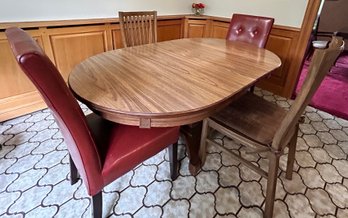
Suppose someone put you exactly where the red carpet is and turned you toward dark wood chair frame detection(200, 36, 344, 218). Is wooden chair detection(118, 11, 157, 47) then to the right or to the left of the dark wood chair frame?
right

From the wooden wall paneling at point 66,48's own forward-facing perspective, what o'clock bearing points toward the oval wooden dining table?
The oval wooden dining table is roughly at 11 o'clock from the wooden wall paneling.

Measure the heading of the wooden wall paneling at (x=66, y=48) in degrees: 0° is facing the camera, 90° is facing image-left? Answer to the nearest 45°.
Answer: approximately 0°

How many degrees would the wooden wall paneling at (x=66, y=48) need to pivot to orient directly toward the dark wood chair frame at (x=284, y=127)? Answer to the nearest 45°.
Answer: approximately 45° to its left

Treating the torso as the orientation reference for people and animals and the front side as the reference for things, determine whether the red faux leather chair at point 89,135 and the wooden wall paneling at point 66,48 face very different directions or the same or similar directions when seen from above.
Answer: very different directions

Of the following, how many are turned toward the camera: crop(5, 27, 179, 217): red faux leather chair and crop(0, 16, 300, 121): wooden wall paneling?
1

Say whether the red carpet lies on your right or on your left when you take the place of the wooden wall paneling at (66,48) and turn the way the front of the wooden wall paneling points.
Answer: on your left

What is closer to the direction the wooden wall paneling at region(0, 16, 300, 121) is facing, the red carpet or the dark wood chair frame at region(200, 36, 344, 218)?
the dark wood chair frame

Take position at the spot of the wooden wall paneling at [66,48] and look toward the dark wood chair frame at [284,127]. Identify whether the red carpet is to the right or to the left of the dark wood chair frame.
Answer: left

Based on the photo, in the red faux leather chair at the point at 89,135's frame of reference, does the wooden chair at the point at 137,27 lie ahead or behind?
ahead

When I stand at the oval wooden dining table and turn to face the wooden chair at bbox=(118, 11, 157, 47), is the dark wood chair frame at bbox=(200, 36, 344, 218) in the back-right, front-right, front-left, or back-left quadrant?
back-right

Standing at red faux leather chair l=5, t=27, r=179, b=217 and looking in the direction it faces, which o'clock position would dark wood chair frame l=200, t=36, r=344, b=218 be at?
The dark wood chair frame is roughly at 2 o'clock from the red faux leather chair.

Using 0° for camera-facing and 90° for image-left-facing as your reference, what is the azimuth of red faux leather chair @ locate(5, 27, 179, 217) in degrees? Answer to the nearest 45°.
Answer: approximately 225°
